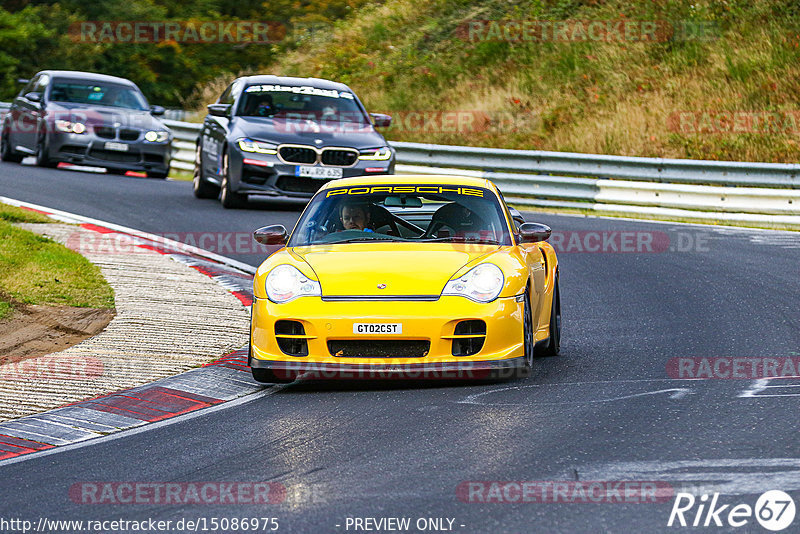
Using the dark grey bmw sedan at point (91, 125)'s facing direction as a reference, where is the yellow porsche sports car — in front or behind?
in front

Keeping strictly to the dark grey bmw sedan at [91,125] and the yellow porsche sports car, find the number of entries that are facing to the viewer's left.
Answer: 0

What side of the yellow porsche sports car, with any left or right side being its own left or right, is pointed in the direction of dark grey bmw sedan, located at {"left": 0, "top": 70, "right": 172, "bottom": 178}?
back

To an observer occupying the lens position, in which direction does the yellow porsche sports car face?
facing the viewer
